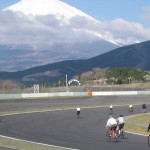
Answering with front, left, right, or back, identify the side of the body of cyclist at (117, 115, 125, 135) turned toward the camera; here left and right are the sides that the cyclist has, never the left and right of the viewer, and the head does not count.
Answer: back

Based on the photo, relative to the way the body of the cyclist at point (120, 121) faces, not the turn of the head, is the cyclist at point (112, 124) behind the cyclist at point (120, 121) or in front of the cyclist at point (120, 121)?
behind
